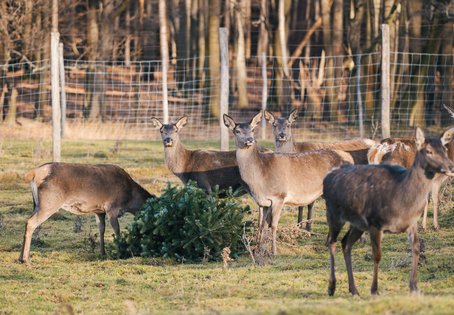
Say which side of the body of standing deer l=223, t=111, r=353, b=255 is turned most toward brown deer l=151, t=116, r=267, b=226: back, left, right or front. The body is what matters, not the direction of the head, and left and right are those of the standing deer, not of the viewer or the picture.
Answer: right

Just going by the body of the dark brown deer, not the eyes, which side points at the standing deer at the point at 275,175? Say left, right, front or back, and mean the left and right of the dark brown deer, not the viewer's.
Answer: back

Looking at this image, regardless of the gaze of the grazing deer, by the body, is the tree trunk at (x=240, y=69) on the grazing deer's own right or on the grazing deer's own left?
on the grazing deer's own left

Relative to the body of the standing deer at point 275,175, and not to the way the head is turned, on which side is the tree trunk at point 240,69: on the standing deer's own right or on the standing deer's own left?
on the standing deer's own right

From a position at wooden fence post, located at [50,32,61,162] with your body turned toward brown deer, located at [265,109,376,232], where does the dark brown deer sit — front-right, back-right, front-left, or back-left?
front-right

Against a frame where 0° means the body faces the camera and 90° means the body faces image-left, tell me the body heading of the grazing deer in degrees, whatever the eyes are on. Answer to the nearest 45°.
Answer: approximately 270°

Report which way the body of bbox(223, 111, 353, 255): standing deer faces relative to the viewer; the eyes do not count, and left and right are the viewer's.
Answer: facing the viewer and to the left of the viewer

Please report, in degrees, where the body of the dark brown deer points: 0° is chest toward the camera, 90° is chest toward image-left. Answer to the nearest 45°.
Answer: approximately 315°

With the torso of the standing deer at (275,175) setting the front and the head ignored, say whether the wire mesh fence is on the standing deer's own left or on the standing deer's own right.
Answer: on the standing deer's own right

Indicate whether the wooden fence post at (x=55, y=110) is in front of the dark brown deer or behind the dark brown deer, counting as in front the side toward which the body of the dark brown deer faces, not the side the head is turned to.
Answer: behind
